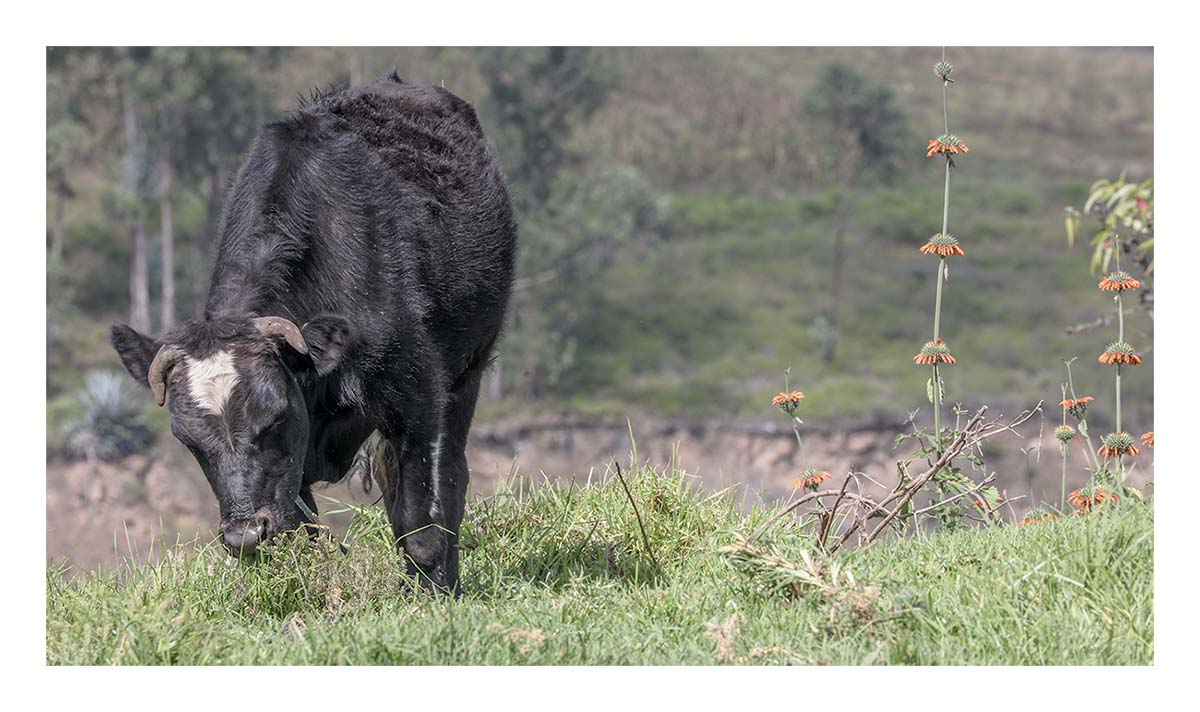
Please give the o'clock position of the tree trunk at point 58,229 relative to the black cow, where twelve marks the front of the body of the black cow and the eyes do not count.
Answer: The tree trunk is roughly at 4 o'clock from the black cow.

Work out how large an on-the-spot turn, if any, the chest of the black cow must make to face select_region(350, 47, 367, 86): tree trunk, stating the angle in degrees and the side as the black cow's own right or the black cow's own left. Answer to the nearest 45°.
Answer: approximately 135° to the black cow's own right

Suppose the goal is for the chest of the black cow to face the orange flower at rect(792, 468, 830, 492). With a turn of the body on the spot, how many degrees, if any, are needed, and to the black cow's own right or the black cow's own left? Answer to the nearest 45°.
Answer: approximately 135° to the black cow's own left

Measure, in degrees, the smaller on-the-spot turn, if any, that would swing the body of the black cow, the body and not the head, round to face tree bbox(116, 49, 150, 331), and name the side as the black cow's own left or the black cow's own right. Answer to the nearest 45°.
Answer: approximately 135° to the black cow's own right

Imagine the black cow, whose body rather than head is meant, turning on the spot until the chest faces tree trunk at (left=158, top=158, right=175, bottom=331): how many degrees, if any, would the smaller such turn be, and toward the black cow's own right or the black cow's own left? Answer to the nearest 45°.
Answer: approximately 135° to the black cow's own right

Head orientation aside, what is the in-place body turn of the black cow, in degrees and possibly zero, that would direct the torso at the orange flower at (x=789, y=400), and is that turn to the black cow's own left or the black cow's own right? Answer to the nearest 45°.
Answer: approximately 135° to the black cow's own left

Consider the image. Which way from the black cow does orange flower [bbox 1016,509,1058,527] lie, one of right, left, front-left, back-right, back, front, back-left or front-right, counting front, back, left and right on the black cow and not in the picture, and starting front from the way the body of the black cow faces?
back-left

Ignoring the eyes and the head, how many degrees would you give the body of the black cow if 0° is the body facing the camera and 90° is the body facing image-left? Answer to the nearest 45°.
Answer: approximately 45°
